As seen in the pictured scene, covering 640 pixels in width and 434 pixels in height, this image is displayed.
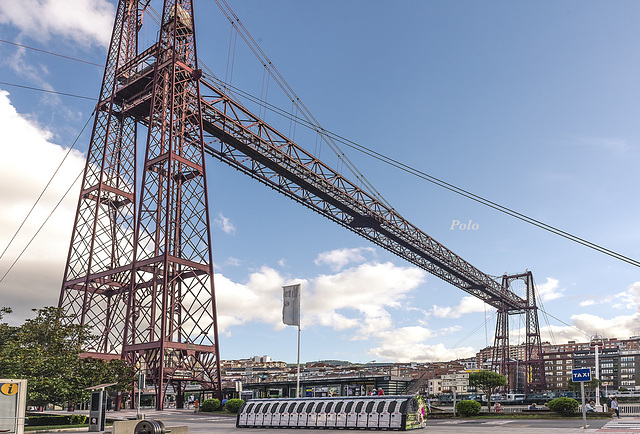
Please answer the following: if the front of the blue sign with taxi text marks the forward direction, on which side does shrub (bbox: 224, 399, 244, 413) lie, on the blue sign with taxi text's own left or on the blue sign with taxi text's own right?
on the blue sign with taxi text's own right

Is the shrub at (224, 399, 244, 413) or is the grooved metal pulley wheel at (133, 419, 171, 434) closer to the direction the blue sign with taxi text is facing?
the grooved metal pulley wheel

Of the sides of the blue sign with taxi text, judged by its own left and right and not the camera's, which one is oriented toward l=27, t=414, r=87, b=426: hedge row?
right

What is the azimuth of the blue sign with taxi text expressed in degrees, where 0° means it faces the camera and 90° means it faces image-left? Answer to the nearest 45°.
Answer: approximately 0°

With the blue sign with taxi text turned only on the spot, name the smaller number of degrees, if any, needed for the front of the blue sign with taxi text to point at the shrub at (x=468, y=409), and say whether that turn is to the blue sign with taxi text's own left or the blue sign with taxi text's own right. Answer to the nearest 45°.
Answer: approximately 135° to the blue sign with taxi text's own right

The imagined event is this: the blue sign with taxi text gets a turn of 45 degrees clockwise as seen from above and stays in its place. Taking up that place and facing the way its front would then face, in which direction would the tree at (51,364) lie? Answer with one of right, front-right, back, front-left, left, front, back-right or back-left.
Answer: front-right

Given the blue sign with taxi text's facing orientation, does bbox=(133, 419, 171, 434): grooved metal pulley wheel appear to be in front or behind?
in front

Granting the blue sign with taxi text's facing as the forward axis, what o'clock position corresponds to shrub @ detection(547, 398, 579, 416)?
The shrub is roughly at 6 o'clock from the blue sign with taxi text.
